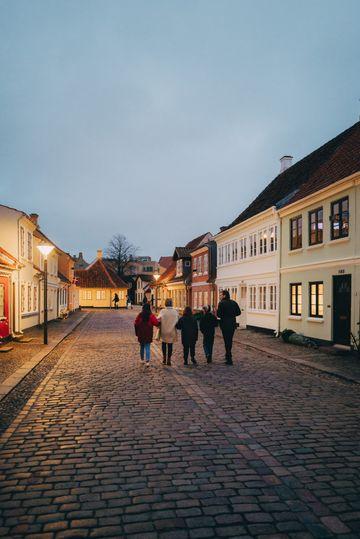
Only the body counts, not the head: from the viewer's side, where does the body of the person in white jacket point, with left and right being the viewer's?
facing away from the viewer

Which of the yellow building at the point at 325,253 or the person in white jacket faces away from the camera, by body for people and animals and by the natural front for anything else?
the person in white jacket

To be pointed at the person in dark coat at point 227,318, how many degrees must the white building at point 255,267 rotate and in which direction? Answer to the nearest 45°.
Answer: approximately 45° to its left

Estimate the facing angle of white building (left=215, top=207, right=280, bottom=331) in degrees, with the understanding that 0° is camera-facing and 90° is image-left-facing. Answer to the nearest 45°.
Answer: approximately 45°

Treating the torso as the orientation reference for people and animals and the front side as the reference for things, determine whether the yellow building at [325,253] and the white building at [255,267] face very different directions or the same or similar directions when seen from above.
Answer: same or similar directions

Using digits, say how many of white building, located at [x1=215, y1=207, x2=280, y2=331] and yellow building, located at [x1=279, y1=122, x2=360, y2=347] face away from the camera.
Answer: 0

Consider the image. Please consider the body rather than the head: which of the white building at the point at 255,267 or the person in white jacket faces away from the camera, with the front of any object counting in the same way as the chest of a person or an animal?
the person in white jacket

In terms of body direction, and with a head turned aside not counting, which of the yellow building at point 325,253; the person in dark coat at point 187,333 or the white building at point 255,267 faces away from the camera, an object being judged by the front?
the person in dark coat

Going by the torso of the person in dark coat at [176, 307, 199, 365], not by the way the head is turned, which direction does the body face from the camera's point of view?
away from the camera

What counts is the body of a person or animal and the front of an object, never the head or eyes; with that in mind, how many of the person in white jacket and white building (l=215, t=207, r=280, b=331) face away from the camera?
1

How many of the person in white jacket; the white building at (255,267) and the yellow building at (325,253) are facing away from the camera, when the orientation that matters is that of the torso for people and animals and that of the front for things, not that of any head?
1

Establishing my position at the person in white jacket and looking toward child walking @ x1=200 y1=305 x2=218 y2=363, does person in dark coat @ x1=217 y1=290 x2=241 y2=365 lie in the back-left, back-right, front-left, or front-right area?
front-right
